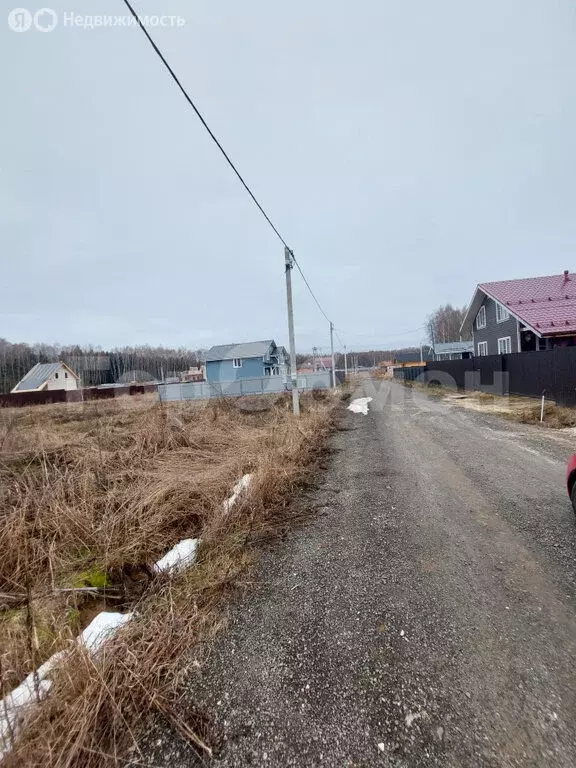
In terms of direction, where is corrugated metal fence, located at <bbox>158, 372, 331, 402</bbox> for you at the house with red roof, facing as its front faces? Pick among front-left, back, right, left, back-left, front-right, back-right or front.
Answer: front-right

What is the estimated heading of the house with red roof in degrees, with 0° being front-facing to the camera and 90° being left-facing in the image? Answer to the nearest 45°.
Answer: approximately 45°

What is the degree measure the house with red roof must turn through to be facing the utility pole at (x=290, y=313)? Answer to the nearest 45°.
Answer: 0° — it already faces it

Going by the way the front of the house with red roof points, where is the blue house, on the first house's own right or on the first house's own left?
on the first house's own right

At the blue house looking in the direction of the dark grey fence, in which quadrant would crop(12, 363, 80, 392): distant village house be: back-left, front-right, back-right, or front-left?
back-right
